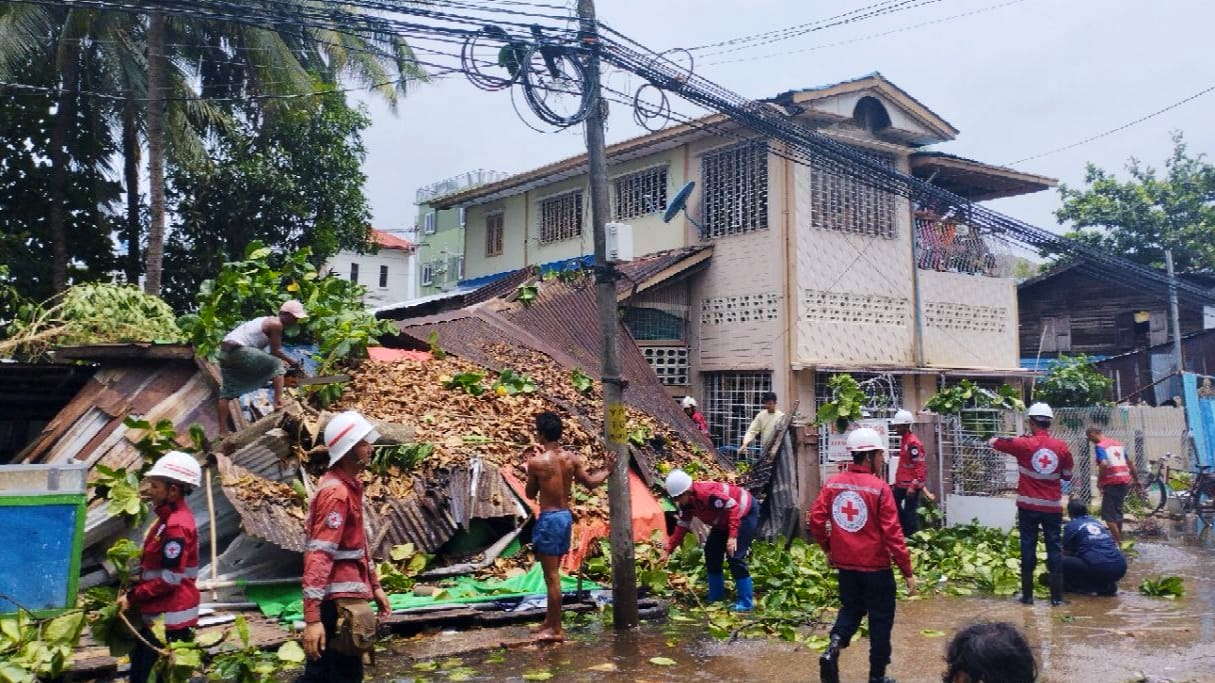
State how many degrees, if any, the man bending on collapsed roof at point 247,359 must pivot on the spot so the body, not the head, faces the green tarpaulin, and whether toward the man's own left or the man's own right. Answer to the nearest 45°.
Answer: approximately 45° to the man's own right

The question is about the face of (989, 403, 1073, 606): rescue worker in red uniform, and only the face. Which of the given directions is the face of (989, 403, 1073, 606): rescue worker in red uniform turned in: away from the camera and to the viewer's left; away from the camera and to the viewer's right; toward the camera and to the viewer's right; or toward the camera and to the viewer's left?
away from the camera and to the viewer's left

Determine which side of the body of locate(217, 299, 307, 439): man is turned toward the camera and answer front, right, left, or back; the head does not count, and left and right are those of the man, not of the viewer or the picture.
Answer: right

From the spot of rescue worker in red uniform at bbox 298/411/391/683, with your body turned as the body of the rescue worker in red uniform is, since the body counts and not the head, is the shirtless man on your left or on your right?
on your left

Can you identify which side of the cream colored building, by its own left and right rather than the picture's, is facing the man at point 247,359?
right

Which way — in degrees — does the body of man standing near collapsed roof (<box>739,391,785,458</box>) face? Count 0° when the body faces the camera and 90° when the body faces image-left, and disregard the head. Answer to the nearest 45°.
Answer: approximately 45°

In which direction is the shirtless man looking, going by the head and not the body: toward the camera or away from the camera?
away from the camera

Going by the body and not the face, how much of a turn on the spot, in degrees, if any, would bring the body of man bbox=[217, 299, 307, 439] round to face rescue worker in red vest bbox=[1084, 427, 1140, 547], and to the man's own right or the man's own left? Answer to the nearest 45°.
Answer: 0° — they already face them

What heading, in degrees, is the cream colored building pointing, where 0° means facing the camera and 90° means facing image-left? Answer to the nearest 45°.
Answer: approximately 315°

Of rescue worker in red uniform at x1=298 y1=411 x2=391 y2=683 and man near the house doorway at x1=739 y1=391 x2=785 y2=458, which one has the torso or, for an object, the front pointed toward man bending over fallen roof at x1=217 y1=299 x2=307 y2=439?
man near the house doorway at x1=739 y1=391 x2=785 y2=458

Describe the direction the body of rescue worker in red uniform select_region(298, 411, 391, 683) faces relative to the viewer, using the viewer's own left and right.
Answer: facing to the right of the viewer

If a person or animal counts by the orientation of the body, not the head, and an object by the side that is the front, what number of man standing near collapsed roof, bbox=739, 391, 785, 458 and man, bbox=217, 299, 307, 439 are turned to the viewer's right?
1

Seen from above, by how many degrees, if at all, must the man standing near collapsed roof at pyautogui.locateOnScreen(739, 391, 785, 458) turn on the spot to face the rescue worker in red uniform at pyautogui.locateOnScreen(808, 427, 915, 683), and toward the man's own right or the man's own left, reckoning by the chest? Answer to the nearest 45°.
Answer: approximately 45° to the man's own left
